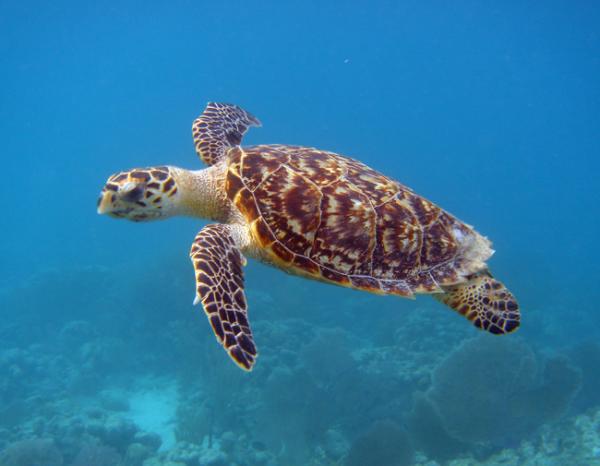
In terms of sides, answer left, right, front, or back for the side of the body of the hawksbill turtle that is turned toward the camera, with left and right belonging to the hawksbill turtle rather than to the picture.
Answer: left
